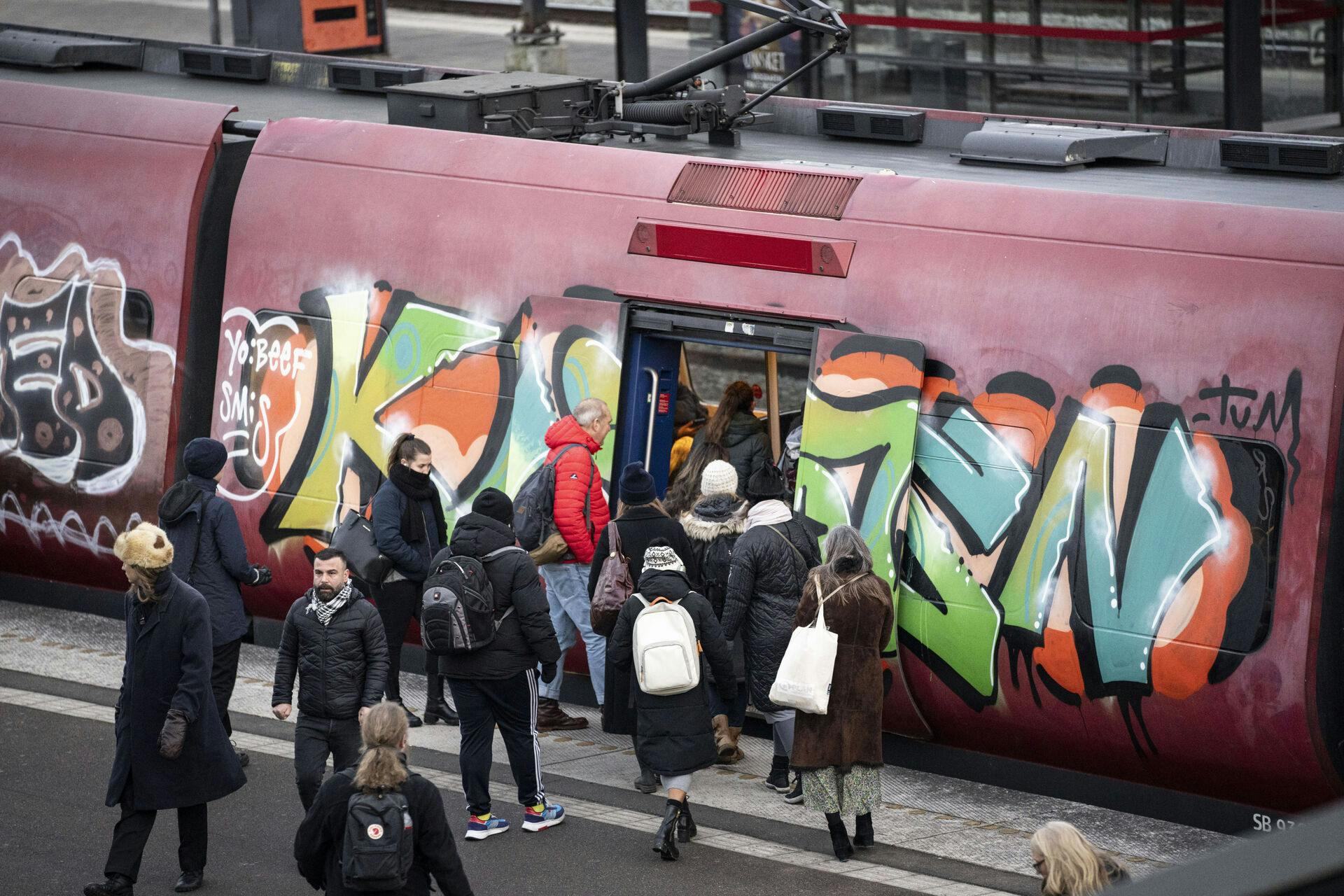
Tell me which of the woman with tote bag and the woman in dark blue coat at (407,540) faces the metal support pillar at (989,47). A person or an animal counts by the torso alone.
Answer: the woman with tote bag

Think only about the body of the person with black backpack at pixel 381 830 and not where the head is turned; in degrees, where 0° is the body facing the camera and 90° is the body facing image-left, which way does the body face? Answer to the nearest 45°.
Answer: approximately 180°

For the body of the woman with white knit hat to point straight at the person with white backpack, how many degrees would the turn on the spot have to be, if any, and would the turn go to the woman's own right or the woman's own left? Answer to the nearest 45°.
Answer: approximately 180°

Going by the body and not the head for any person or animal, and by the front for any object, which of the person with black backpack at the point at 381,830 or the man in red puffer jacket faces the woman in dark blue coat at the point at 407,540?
the person with black backpack

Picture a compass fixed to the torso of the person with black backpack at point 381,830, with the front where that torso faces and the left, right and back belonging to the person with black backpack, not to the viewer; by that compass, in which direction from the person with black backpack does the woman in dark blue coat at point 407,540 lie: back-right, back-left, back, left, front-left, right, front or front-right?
front

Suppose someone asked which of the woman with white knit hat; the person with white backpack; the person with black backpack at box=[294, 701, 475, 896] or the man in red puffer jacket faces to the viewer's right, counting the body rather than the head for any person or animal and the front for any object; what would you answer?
the man in red puffer jacket

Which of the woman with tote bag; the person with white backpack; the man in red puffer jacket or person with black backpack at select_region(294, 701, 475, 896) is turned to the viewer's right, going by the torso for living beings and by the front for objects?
the man in red puffer jacket

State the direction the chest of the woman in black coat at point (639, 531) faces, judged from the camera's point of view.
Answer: away from the camera

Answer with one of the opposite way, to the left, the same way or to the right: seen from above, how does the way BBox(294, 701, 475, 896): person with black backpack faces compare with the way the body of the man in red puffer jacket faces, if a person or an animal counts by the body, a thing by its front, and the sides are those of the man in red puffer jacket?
to the left

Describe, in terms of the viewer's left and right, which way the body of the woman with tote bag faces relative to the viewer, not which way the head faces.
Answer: facing away from the viewer

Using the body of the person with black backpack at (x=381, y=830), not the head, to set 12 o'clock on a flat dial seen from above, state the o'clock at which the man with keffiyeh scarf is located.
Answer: The man with keffiyeh scarf is roughly at 12 o'clock from the person with black backpack.

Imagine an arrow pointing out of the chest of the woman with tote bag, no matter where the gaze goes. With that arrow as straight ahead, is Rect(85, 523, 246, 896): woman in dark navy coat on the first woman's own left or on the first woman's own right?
on the first woman's own left

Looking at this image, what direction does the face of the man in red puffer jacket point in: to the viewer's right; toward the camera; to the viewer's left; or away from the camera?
to the viewer's right

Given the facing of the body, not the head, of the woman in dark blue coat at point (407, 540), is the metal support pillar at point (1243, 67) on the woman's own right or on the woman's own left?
on the woman's own left
